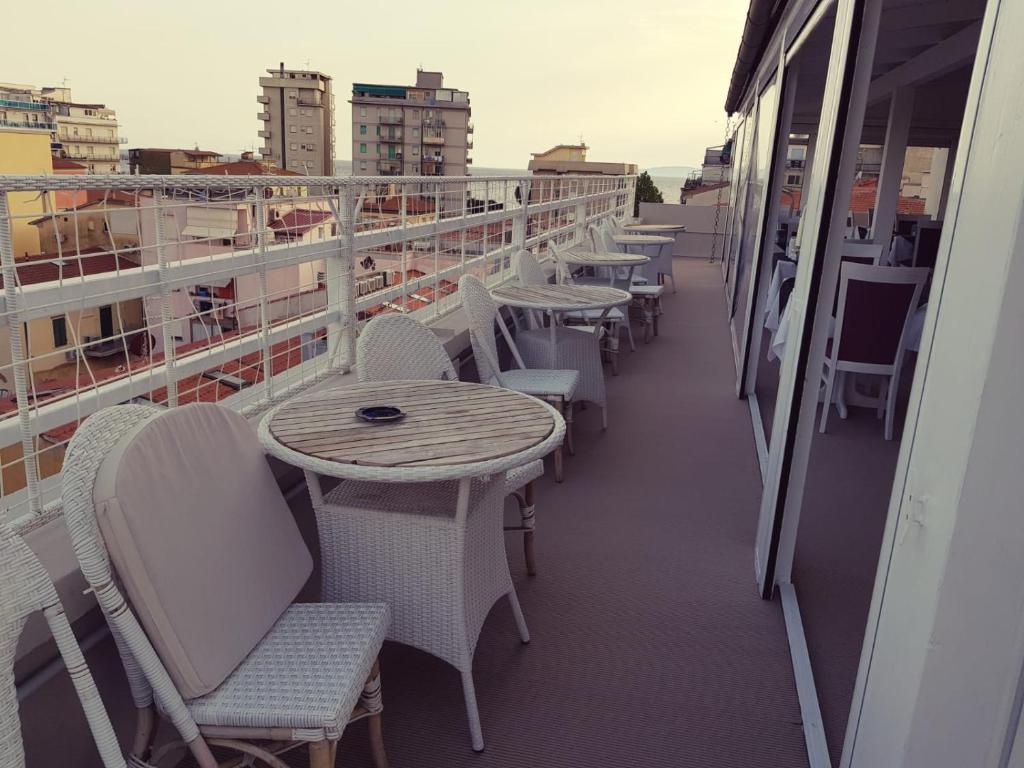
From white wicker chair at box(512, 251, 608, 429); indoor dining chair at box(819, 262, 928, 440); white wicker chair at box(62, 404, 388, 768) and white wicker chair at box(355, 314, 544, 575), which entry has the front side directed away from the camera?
the indoor dining chair

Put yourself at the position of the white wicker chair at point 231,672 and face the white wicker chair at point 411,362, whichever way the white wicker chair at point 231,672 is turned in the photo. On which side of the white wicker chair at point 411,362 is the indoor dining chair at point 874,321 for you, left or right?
right

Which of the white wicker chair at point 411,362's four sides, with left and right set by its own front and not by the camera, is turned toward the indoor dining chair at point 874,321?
left

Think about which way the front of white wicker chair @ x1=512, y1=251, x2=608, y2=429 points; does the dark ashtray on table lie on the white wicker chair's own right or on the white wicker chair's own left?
on the white wicker chair's own right

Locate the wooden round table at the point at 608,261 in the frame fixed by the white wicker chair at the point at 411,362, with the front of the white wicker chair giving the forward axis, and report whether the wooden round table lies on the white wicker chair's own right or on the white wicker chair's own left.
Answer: on the white wicker chair's own left

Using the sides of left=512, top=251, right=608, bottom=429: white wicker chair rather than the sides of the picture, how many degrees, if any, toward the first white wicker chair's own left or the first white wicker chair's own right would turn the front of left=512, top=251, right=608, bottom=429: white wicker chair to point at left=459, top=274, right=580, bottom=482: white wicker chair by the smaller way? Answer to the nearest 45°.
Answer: approximately 90° to the first white wicker chair's own right

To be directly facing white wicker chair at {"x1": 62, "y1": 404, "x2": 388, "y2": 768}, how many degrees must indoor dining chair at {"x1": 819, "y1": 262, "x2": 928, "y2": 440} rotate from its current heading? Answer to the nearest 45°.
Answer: approximately 180°

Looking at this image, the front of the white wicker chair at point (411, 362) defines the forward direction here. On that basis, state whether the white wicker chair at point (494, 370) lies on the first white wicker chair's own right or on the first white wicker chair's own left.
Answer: on the first white wicker chair's own left

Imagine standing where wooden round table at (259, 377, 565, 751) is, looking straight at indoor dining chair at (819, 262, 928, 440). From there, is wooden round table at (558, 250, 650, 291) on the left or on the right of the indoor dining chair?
left

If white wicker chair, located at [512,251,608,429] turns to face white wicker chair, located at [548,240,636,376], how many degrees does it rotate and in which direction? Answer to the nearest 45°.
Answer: approximately 135° to its left
